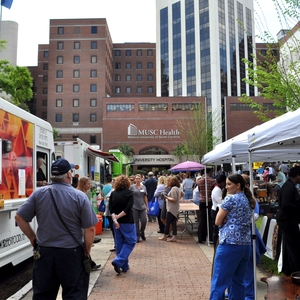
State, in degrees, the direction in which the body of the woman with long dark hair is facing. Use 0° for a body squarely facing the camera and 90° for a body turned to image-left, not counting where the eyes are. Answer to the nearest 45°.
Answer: approximately 135°

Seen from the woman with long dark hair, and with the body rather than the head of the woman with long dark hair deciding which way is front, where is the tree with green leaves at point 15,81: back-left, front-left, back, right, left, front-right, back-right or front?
front

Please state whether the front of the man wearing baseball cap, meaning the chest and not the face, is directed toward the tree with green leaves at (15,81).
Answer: yes

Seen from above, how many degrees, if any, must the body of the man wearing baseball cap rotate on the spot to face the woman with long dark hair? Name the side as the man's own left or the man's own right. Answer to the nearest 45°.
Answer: approximately 90° to the man's own right

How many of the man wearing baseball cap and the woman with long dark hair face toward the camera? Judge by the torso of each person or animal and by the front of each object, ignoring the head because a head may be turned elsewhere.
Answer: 0

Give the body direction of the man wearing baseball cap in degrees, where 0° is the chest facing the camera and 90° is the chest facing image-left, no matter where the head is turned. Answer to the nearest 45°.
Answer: approximately 180°
